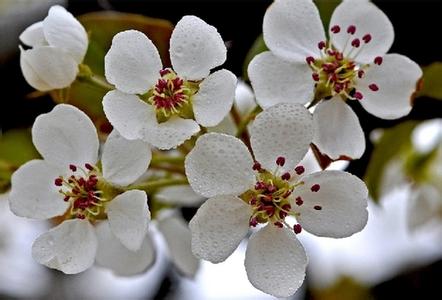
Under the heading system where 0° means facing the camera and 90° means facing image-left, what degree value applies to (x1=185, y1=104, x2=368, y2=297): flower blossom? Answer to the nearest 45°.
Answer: approximately 0°
